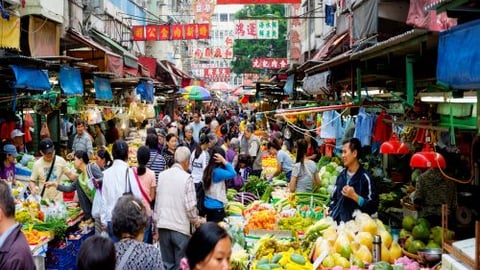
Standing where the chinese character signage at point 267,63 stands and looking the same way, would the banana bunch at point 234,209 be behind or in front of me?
in front

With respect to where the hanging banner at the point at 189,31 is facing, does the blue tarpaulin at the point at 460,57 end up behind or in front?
in front

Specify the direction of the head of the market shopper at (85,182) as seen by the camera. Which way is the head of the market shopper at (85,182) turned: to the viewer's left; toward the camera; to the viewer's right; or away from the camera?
to the viewer's left

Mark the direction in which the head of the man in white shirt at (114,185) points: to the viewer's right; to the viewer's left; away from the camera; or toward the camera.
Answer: away from the camera

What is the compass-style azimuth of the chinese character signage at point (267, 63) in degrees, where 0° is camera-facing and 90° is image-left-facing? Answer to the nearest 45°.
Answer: approximately 0°

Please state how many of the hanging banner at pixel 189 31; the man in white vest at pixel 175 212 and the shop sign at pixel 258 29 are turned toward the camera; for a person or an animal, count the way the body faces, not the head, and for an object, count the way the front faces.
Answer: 2

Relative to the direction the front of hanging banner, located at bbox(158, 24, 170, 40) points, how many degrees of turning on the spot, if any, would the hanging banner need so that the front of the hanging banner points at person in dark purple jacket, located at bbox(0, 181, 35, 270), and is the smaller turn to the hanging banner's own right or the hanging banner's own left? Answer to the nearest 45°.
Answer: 0° — it already faces them

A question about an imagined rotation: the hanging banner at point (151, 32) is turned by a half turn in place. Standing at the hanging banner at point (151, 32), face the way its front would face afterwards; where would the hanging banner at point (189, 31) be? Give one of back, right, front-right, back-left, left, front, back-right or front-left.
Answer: right

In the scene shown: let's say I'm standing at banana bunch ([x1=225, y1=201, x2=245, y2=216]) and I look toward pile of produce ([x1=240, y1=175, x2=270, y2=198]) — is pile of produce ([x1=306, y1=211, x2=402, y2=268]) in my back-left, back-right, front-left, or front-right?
back-right
